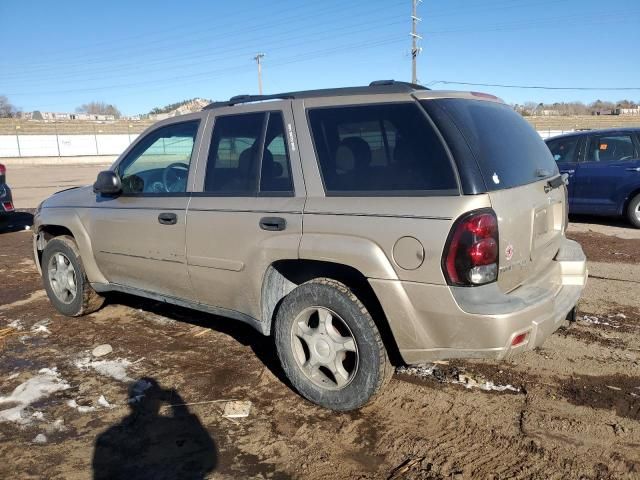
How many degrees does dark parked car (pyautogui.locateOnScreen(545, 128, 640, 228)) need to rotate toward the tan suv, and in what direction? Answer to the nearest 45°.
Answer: approximately 90° to its left

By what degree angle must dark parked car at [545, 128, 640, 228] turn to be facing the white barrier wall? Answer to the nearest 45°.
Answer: approximately 45° to its right

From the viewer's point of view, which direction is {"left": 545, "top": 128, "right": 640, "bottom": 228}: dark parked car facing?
to the viewer's left

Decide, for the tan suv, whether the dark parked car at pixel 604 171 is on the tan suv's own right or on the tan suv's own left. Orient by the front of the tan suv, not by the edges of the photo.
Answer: on the tan suv's own right

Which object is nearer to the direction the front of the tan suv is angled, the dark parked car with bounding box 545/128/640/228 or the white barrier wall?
the white barrier wall

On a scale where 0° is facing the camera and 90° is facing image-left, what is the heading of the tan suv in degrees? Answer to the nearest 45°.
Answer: approximately 135°

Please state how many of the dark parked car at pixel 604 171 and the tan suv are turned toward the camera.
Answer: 0
